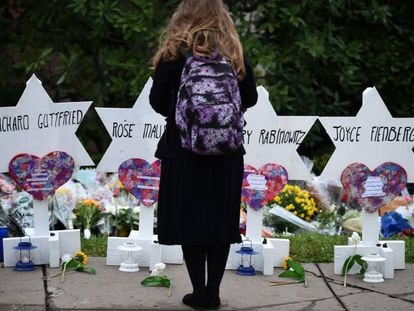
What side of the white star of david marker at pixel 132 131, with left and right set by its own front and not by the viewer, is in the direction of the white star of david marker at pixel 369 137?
left

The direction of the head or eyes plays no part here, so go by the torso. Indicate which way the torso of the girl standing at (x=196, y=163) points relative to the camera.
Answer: away from the camera

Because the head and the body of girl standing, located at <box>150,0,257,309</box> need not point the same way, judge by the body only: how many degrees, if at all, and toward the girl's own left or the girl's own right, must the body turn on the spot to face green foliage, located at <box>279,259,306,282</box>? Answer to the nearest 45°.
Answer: approximately 45° to the girl's own right

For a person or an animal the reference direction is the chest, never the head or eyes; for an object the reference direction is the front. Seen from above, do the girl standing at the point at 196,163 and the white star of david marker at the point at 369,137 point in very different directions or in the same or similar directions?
very different directions

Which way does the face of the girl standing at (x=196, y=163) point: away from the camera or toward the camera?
away from the camera

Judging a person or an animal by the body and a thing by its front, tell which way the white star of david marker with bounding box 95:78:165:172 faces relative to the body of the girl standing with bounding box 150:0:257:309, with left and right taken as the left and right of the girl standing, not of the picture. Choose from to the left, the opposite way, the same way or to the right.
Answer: the opposite way

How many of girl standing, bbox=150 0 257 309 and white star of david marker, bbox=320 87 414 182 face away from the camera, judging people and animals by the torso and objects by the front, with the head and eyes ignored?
1

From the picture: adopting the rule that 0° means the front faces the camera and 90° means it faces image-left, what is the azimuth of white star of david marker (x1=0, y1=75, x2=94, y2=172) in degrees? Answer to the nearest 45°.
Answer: approximately 0°

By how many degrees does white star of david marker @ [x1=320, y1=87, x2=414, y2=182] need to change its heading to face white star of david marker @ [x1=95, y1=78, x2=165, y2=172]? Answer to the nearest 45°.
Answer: approximately 90° to its right
